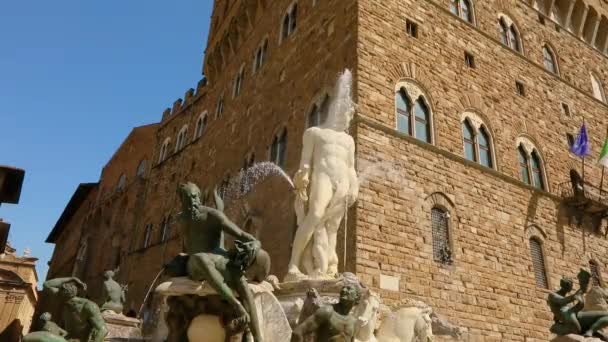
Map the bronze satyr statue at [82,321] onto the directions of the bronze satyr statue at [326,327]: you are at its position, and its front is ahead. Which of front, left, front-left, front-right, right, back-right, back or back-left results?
back-right

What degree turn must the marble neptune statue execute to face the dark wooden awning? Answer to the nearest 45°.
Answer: approximately 90° to its right

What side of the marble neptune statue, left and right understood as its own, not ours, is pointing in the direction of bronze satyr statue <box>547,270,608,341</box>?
left

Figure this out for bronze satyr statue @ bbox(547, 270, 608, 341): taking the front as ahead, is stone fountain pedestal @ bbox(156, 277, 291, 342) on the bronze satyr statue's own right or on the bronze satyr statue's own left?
on the bronze satyr statue's own right

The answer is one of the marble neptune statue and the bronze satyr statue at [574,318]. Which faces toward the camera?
the marble neptune statue

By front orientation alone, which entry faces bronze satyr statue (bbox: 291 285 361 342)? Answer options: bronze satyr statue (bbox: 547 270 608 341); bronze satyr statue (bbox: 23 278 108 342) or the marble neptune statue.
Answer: the marble neptune statue

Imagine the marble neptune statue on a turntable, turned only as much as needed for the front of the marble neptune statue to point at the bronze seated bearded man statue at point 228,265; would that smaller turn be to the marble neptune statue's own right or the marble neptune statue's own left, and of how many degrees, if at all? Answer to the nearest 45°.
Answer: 0° — it already faces it

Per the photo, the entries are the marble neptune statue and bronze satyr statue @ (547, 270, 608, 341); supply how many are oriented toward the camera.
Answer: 1

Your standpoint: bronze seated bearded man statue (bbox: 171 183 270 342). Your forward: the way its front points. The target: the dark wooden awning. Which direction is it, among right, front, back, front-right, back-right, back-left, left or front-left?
back

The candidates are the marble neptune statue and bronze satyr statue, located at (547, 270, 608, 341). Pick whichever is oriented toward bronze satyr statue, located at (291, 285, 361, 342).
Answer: the marble neptune statue

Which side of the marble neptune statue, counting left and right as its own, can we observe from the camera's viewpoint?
front
